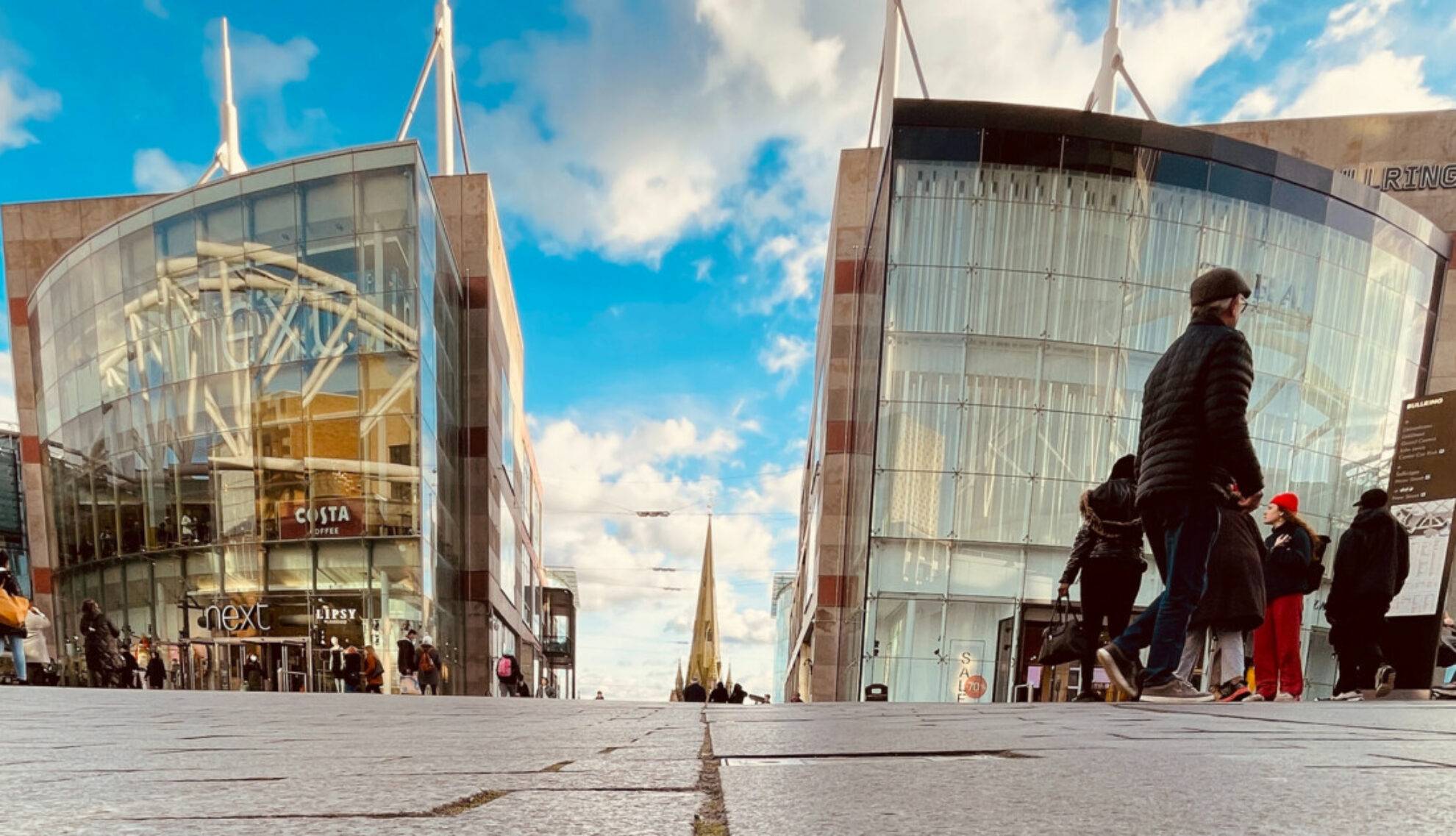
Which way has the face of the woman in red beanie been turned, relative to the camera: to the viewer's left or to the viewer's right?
to the viewer's left

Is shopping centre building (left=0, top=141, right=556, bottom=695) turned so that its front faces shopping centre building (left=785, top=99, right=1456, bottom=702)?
no

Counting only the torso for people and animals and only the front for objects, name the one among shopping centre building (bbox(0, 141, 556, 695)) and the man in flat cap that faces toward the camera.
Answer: the shopping centre building

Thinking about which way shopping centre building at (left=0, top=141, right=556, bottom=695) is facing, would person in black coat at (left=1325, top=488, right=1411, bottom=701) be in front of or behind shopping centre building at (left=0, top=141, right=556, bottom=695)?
in front

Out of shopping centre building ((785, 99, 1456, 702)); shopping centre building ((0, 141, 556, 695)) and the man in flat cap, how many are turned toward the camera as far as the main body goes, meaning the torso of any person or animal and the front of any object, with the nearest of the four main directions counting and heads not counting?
2

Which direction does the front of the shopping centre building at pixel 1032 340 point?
toward the camera

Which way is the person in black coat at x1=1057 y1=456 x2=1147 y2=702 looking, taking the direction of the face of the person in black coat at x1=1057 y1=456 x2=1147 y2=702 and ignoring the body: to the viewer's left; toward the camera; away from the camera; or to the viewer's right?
away from the camera

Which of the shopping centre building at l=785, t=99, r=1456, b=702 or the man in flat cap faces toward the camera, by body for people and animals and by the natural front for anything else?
the shopping centre building

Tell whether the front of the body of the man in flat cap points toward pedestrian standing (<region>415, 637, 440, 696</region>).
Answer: no
